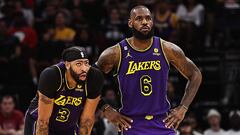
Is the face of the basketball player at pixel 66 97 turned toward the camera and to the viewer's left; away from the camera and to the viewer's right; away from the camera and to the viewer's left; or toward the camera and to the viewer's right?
toward the camera and to the viewer's right

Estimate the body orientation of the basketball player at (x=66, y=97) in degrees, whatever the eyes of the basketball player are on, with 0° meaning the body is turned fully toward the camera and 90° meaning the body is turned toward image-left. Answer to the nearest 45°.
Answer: approximately 315°

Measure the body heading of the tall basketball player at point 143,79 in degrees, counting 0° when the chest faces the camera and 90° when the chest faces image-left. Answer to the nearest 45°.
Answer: approximately 0°
